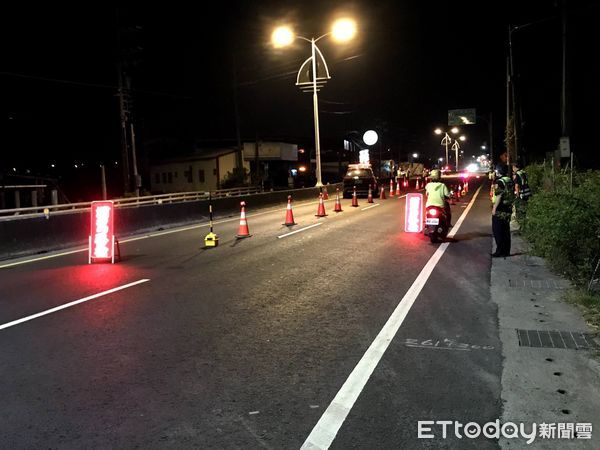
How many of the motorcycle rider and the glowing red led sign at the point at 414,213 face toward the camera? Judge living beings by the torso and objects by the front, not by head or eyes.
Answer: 1

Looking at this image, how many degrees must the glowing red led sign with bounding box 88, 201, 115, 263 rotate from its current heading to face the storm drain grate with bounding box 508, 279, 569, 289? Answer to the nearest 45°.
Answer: approximately 45° to its left

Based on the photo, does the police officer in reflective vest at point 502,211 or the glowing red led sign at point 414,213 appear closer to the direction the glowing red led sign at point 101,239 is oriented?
the police officer in reflective vest

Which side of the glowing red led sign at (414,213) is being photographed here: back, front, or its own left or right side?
front

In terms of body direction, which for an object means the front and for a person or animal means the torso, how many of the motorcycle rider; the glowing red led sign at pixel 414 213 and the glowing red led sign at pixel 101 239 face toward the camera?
2

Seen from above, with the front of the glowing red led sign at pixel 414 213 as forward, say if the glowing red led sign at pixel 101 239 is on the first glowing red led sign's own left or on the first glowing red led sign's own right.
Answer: on the first glowing red led sign's own right

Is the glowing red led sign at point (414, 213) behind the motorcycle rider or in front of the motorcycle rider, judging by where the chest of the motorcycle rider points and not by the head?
in front

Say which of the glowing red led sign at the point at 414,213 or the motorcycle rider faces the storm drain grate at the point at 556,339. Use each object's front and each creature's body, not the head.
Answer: the glowing red led sign

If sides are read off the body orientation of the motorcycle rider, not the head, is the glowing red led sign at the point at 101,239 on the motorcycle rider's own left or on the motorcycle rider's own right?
on the motorcycle rider's own left

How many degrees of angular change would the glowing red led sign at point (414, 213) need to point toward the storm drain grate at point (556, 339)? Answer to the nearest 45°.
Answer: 0° — it already faces it

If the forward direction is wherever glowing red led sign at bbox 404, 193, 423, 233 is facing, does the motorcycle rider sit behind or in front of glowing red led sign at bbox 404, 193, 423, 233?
in front

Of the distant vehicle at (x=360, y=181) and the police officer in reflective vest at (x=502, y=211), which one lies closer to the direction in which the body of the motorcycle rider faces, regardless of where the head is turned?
the distant vehicle

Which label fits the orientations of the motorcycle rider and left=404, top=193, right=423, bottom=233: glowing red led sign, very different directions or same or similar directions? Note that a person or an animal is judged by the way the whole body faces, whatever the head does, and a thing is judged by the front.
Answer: very different directions

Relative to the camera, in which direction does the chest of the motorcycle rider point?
away from the camera
